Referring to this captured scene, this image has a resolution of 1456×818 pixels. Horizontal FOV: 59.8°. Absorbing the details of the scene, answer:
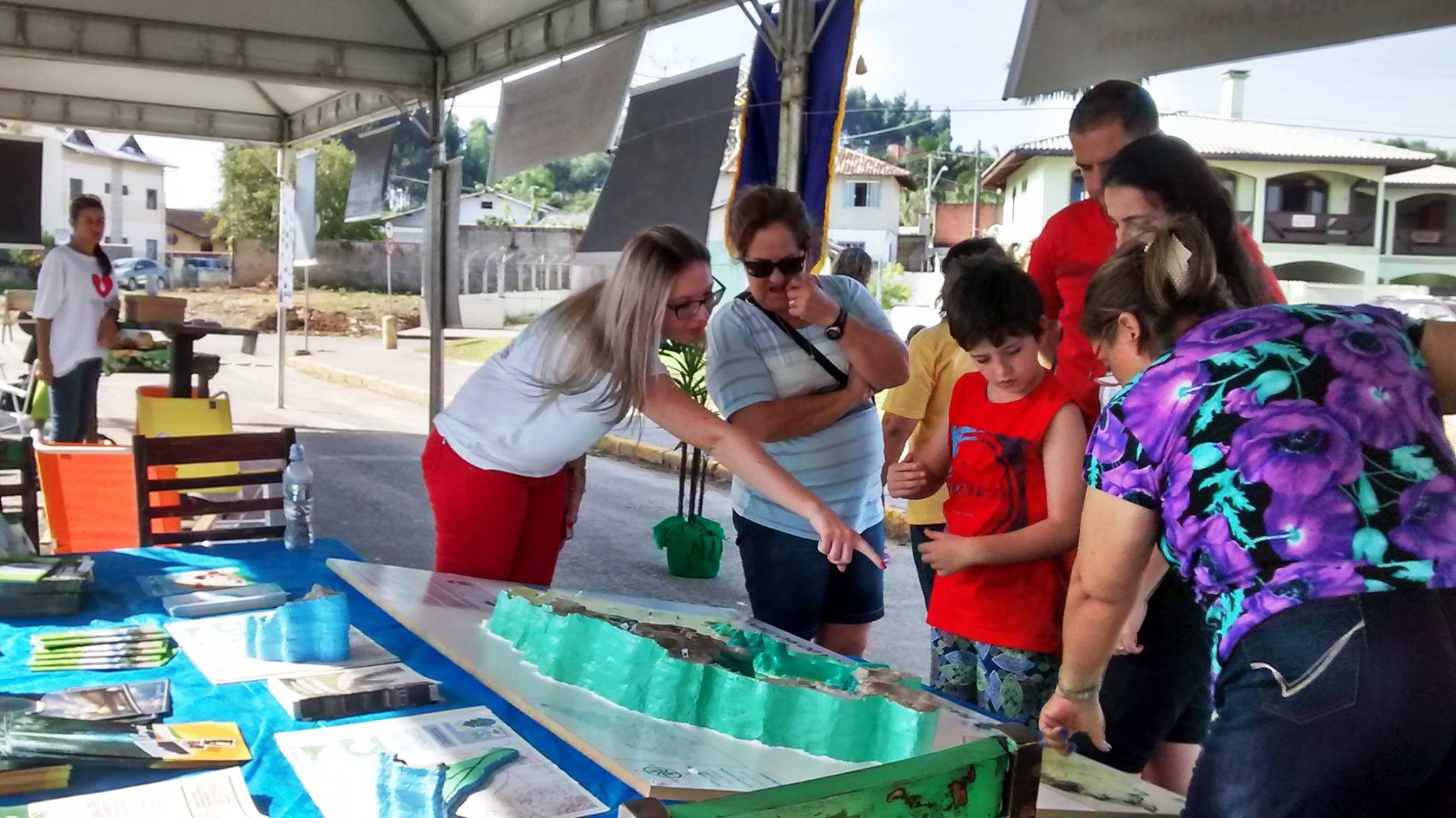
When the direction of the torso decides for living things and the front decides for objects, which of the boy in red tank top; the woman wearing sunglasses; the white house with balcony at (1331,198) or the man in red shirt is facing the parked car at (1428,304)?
the white house with balcony

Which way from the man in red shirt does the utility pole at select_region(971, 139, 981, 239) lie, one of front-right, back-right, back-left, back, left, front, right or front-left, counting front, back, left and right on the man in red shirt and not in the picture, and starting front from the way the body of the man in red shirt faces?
back-right

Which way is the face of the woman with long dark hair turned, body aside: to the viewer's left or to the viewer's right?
to the viewer's left

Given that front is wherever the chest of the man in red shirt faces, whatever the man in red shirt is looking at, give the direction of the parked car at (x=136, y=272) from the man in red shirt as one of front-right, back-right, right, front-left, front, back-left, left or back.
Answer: right

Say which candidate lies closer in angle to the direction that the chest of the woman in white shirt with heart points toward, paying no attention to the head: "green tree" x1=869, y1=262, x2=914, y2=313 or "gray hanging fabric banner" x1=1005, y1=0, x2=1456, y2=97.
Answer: the gray hanging fabric banner

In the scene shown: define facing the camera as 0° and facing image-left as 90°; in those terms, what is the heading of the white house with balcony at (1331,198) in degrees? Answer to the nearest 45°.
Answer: approximately 0°

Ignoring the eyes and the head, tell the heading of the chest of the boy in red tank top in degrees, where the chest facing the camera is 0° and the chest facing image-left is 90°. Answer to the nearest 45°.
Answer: approximately 45°

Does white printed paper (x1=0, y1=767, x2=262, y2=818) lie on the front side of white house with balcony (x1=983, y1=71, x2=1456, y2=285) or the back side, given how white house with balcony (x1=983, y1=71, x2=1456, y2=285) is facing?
on the front side

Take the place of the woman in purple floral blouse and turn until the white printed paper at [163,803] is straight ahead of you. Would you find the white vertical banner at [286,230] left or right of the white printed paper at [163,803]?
right

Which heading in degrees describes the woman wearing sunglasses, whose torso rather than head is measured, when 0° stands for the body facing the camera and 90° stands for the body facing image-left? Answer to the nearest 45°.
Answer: approximately 0°

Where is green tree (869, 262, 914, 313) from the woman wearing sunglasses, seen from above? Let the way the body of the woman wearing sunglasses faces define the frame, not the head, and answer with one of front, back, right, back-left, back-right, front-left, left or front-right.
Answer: back

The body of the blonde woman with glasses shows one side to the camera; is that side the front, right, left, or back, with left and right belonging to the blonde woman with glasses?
right

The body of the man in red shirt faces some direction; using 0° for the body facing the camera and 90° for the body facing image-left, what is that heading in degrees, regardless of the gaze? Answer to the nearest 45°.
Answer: approximately 45°

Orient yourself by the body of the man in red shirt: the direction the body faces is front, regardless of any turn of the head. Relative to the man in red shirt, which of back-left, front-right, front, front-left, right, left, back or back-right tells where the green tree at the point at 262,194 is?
right

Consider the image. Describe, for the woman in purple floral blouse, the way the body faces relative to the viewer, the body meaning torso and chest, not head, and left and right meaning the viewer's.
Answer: facing away from the viewer and to the left of the viewer

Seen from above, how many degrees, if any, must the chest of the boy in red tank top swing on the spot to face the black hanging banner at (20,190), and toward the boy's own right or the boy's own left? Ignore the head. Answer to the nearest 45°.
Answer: approximately 90° to the boy's own right
